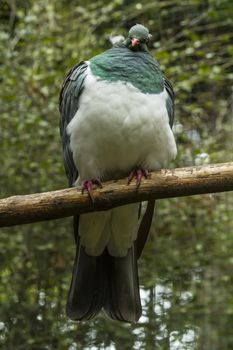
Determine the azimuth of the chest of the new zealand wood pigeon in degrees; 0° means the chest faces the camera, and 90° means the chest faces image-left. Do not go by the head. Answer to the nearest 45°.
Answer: approximately 0°
